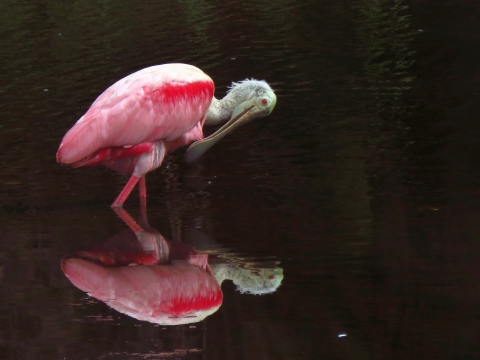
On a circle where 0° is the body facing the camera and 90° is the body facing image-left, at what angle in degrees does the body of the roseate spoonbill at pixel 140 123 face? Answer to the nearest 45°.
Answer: approximately 270°
